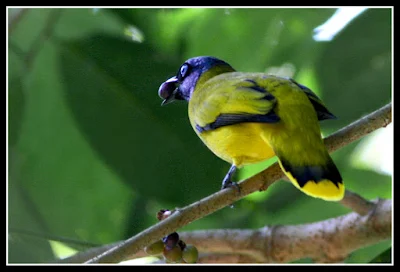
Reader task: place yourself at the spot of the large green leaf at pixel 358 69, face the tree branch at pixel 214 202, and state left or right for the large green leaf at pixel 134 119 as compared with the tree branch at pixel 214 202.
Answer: right

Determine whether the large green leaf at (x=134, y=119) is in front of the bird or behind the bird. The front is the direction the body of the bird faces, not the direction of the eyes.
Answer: in front

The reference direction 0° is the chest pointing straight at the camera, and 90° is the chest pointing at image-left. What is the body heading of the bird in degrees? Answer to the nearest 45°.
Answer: approximately 135°

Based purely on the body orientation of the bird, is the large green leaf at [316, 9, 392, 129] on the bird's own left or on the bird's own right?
on the bird's own right
